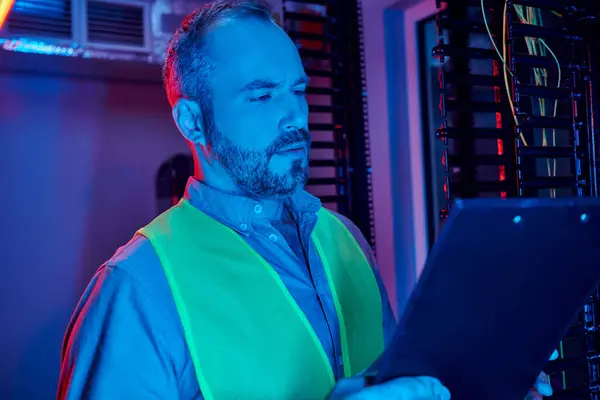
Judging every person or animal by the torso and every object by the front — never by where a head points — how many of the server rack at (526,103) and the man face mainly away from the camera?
0

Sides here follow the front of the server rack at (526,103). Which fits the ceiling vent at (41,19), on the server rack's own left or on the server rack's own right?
on the server rack's own right

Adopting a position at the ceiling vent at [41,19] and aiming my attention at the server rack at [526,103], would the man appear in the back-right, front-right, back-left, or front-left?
front-right

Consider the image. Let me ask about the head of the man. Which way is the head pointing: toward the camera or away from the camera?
toward the camera

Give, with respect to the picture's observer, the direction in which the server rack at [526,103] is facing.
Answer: facing the viewer and to the left of the viewer

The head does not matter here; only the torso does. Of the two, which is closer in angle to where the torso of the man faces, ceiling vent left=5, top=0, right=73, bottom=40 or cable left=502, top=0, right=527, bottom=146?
the cable

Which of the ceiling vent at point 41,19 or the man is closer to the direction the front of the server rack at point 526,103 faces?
the man

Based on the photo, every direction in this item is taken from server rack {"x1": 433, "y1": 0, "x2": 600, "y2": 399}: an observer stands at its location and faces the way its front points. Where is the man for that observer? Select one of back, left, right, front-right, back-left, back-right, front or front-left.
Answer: front

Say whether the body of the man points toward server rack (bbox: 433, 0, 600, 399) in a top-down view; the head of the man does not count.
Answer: no

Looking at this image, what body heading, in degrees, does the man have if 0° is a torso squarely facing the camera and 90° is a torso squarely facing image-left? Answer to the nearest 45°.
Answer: approximately 315°
